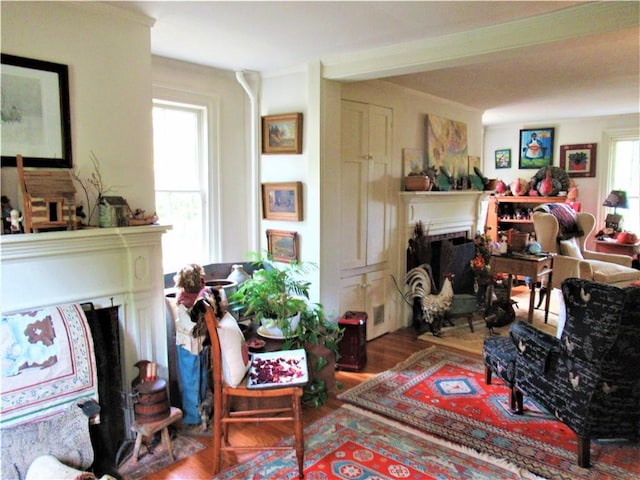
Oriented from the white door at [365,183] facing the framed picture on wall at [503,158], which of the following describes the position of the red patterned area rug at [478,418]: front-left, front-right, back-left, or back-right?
back-right

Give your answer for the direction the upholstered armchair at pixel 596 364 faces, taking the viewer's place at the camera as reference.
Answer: facing away from the viewer and to the left of the viewer

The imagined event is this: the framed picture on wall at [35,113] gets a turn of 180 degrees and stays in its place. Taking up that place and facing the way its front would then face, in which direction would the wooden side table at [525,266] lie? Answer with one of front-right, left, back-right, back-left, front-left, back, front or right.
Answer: back-right

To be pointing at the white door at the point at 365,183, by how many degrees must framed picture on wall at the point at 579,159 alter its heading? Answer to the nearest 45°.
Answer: approximately 45° to its right

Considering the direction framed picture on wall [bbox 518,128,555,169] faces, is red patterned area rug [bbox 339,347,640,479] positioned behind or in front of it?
in front

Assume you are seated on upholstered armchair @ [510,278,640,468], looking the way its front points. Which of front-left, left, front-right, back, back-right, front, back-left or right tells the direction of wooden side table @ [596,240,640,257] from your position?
front-right

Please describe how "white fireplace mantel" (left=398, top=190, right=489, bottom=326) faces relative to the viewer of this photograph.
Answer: facing the viewer and to the right of the viewer

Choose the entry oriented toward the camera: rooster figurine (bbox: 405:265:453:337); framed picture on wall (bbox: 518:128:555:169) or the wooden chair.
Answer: the framed picture on wall

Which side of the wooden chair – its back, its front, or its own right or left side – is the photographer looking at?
right

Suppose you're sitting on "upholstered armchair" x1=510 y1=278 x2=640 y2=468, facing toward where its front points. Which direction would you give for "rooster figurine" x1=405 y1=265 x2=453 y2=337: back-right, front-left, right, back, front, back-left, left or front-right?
front

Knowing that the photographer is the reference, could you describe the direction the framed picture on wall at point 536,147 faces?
facing the viewer

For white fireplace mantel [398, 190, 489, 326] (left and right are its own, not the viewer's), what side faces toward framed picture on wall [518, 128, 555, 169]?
left

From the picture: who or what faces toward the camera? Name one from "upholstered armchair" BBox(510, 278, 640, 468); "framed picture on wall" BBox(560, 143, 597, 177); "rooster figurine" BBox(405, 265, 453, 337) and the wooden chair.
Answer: the framed picture on wall

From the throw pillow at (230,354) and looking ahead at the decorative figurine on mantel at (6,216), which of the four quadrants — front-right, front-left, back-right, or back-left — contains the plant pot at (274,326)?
back-right

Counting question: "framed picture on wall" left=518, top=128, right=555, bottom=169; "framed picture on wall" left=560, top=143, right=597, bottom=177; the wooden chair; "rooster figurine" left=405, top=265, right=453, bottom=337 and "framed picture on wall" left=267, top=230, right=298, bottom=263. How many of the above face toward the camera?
3

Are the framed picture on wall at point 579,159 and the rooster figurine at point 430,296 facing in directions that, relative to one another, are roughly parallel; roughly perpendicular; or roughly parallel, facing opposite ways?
roughly perpendicular

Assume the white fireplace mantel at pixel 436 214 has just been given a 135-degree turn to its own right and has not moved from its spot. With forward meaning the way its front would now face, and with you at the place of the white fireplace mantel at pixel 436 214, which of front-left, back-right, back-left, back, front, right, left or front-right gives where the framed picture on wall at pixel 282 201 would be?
front-left
